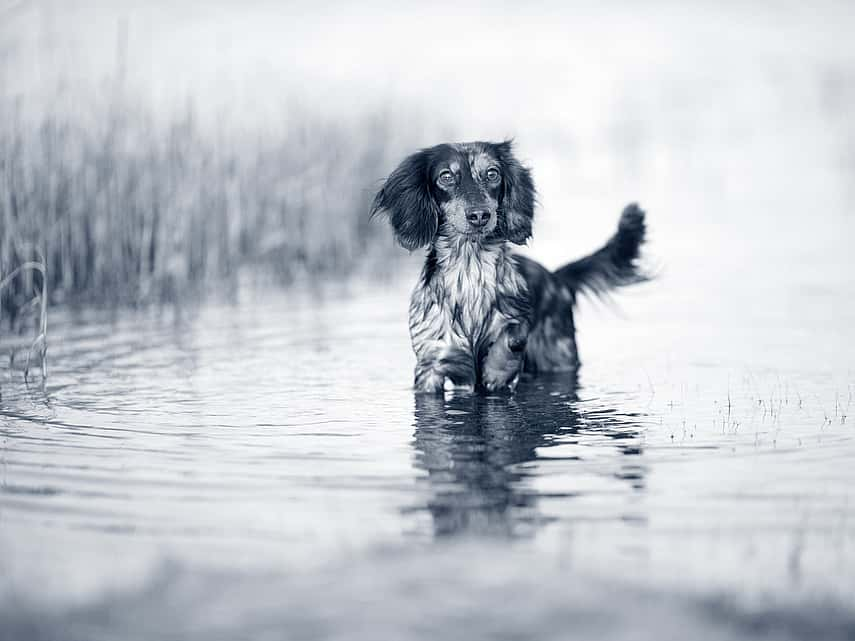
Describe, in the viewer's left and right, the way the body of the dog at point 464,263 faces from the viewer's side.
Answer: facing the viewer and to the left of the viewer
